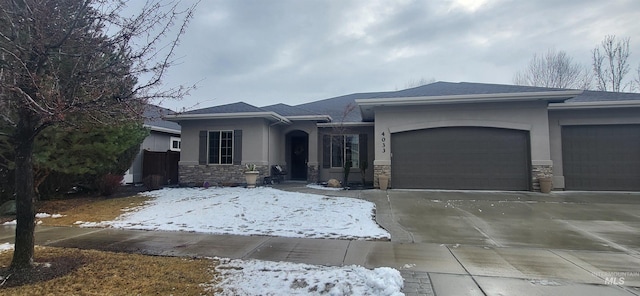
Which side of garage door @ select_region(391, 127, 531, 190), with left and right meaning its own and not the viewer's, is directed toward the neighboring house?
right

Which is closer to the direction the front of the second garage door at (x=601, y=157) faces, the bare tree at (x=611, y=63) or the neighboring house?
the neighboring house

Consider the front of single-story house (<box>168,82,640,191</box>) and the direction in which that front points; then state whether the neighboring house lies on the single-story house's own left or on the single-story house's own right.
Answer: on the single-story house's own right

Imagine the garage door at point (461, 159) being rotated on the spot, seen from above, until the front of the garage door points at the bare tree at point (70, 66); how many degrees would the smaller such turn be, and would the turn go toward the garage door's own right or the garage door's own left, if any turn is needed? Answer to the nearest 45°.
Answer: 0° — it already faces it

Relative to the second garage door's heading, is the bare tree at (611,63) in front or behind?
behind

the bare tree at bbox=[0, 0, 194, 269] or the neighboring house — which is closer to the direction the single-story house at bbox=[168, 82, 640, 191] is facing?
the bare tree

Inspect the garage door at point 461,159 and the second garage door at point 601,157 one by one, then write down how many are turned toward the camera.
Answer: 2

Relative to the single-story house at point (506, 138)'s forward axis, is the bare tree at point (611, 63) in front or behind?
behind

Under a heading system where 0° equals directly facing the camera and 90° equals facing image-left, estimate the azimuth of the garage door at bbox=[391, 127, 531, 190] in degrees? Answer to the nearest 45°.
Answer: approximately 0°

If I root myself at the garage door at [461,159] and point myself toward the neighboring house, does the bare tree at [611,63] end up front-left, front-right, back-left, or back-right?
back-right

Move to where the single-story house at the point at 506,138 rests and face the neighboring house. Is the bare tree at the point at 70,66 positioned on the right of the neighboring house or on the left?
left

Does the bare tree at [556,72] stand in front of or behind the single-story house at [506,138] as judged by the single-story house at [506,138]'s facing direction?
behind

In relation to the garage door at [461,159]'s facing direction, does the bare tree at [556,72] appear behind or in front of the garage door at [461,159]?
behind

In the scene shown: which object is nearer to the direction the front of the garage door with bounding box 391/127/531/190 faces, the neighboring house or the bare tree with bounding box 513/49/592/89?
the neighboring house
